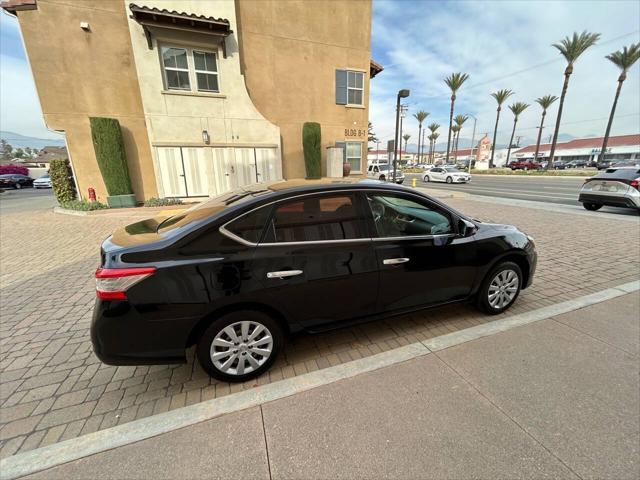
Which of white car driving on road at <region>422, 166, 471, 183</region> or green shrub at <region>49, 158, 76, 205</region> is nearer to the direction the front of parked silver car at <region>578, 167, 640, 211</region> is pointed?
the white car driving on road

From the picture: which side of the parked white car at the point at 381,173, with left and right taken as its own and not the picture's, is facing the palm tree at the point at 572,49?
left

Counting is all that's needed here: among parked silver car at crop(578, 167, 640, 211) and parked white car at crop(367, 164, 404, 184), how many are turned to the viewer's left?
0

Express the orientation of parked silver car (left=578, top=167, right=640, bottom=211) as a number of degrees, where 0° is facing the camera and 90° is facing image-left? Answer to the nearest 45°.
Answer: approximately 225°

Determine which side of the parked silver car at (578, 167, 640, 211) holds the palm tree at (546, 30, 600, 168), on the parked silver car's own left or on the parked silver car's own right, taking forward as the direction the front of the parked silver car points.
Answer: on the parked silver car's own left

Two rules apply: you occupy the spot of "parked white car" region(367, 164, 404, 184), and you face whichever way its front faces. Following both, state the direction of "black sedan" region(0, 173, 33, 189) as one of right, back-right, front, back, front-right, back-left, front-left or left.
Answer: back-right

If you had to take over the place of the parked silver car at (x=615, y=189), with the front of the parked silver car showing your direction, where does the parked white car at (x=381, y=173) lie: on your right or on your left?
on your left

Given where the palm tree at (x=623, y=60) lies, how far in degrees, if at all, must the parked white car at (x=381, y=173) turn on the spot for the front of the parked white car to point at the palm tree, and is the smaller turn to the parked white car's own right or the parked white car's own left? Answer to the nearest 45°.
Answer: approximately 90° to the parked white car's own left
